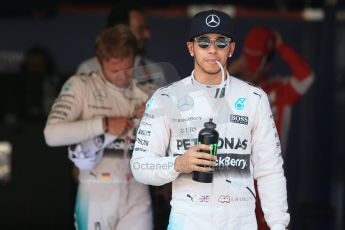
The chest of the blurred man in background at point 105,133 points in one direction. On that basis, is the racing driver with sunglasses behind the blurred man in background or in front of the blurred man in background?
in front

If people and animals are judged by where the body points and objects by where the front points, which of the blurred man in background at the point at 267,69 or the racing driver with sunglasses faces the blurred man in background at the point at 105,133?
the blurred man in background at the point at 267,69

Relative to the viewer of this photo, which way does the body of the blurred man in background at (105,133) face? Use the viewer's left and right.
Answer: facing the viewer and to the right of the viewer

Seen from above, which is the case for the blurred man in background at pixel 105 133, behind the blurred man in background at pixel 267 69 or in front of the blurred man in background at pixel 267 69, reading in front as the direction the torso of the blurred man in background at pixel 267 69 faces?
in front

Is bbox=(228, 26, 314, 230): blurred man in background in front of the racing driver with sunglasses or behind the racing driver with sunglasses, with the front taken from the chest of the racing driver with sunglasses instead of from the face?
behind

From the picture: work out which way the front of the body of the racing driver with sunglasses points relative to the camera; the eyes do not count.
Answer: toward the camera

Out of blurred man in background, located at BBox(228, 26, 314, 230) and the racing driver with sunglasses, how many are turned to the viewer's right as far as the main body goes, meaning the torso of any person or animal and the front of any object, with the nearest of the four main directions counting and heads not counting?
0

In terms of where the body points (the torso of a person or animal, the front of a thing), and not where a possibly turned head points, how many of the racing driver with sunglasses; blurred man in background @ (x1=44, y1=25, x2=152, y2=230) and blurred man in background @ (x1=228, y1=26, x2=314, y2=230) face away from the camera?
0

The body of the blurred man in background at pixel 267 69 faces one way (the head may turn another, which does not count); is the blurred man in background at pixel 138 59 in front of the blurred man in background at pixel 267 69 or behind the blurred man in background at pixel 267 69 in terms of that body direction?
in front
